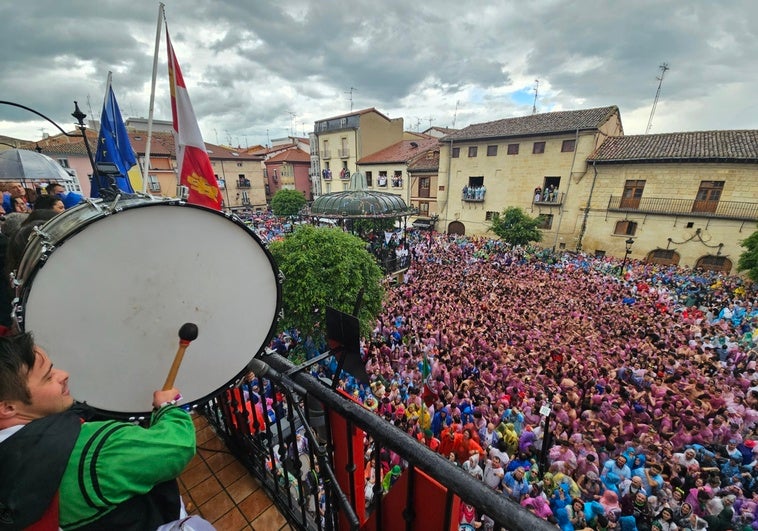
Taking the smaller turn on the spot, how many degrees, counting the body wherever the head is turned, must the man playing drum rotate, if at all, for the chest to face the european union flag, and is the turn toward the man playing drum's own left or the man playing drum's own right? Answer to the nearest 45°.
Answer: approximately 90° to the man playing drum's own left

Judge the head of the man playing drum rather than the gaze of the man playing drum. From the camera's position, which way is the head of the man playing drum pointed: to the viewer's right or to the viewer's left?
to the viewer's right

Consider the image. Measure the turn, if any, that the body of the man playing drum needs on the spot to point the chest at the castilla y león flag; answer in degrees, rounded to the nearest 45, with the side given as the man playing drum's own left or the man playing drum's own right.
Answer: approximately 45° to the man playing drum's own left

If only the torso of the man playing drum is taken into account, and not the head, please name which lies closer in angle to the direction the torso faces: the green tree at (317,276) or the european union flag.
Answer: the green tree

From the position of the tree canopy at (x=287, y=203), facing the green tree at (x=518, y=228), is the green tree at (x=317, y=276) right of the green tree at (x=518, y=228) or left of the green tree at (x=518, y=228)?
right

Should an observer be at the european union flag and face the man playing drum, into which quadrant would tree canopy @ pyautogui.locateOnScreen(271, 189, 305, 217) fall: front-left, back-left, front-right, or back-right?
back-left

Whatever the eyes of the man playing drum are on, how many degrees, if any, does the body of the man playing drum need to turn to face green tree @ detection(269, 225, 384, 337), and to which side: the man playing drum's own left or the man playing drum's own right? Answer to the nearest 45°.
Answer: approximately 45° to the man playing drum's own left

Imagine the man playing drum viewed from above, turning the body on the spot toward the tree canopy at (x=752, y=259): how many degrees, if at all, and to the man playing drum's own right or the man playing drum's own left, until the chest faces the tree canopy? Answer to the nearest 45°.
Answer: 0° — they already face it

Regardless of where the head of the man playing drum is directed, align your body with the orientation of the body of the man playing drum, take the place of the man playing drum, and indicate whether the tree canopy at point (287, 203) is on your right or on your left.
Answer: on your left

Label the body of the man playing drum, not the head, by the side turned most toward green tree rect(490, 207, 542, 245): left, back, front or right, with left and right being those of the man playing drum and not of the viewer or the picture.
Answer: front

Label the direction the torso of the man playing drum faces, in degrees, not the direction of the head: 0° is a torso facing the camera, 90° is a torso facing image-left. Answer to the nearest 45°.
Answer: approximately 270°
